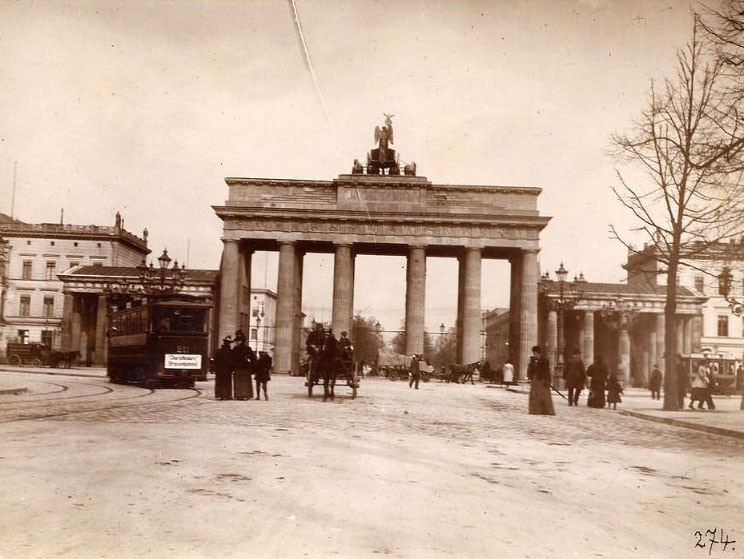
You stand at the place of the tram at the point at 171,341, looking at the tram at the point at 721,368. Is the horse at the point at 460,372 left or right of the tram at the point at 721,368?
left

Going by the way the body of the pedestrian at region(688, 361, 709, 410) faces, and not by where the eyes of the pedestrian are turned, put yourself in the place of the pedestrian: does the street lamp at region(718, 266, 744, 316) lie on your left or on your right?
on your right

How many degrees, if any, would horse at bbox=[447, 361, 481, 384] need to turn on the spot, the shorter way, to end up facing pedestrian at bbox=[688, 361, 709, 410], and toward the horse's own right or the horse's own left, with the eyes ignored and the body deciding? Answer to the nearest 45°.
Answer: approximately 90° to the horse's own right
